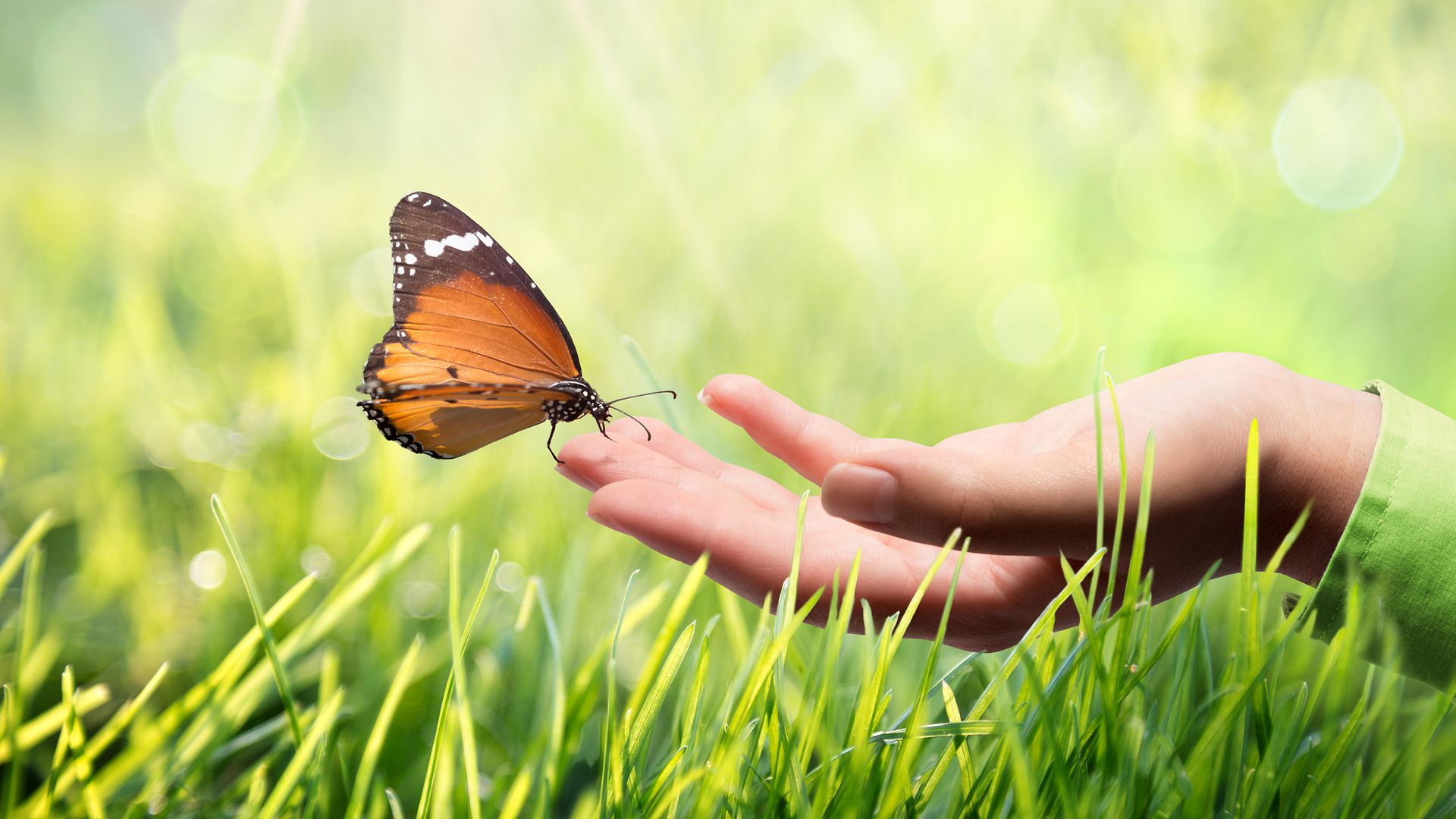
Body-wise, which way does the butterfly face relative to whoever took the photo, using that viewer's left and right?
facing to the right of the viewer
